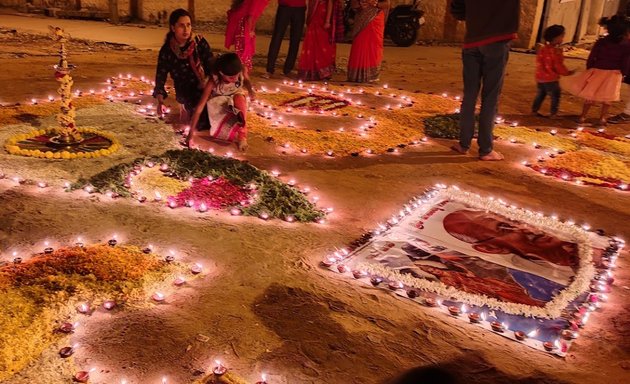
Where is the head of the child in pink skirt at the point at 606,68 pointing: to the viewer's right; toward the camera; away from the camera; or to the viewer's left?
to the viewer's left

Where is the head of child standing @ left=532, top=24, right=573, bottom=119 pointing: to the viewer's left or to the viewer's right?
to the viewer's right
